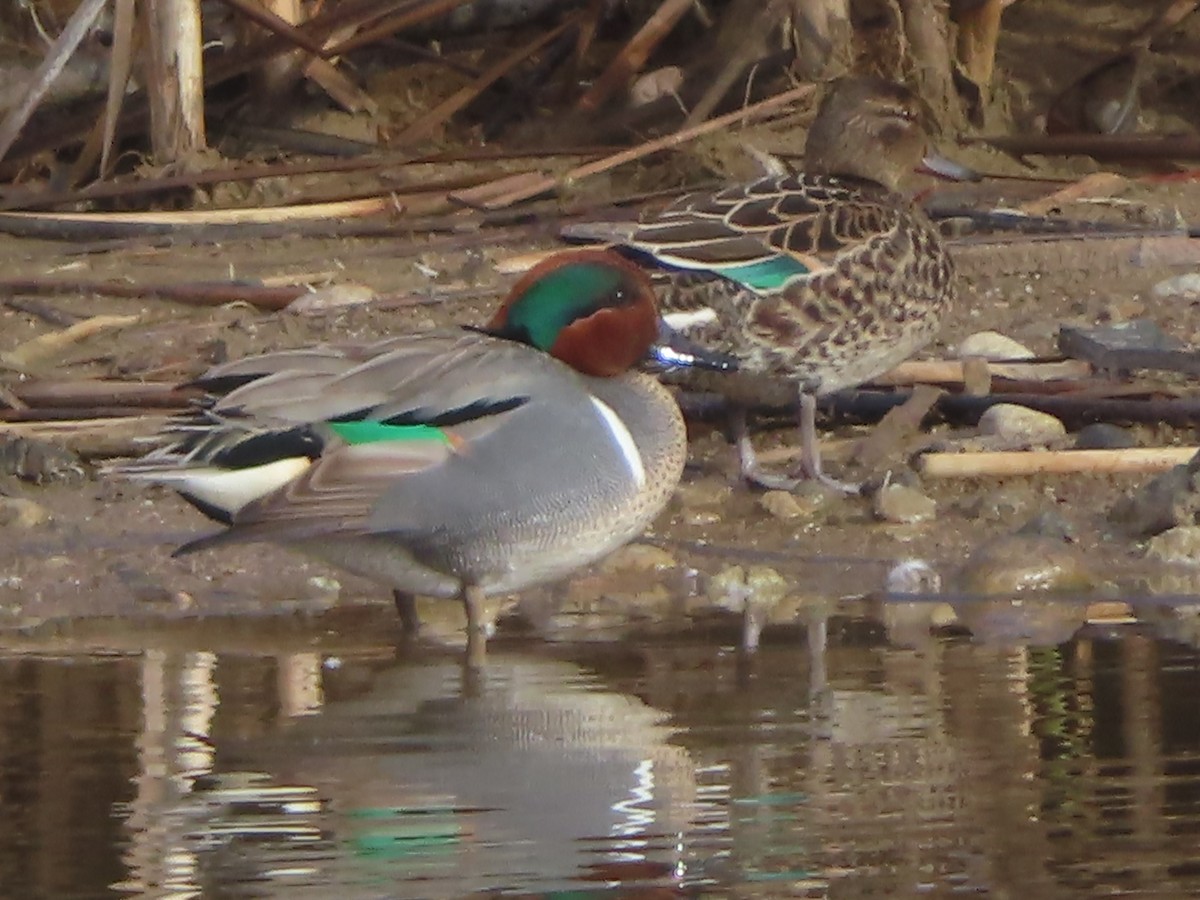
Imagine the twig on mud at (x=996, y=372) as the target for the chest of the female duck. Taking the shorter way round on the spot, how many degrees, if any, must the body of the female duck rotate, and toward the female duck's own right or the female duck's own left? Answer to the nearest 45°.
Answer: approximately 45° to the female duck's own left

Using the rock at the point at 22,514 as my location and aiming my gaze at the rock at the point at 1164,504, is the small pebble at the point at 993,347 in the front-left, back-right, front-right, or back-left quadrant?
front-left

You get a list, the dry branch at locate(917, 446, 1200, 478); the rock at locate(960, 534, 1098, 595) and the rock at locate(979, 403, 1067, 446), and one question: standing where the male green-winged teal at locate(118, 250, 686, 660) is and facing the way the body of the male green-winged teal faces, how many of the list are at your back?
0

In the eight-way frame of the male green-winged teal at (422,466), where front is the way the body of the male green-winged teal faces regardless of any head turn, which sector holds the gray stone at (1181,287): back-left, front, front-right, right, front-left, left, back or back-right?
front-left

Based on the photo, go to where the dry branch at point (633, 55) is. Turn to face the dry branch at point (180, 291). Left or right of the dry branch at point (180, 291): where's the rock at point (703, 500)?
left

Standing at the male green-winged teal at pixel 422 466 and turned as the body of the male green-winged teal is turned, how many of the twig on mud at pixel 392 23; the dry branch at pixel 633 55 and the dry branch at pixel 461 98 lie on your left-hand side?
3

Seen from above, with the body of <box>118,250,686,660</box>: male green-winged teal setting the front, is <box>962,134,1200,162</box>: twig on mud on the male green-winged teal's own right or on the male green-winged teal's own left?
on the male green-winged teal's own left

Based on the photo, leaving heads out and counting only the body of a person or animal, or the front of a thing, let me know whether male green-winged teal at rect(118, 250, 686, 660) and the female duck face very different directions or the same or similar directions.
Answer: same or similar directions

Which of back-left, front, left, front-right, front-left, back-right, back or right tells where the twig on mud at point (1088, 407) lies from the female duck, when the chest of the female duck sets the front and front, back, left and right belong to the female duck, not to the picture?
front

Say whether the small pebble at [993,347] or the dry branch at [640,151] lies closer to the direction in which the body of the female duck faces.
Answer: the small pebble

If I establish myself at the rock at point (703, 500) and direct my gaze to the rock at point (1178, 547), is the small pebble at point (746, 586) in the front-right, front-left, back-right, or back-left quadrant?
front-right

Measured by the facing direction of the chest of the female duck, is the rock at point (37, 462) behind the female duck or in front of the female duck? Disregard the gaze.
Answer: behind

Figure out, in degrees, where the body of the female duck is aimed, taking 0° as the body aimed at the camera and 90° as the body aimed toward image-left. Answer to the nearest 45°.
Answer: approximately 270°

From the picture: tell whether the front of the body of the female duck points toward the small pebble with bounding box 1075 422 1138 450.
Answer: yes

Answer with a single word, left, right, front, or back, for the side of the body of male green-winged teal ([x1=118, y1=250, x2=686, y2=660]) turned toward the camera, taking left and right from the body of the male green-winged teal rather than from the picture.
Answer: right
